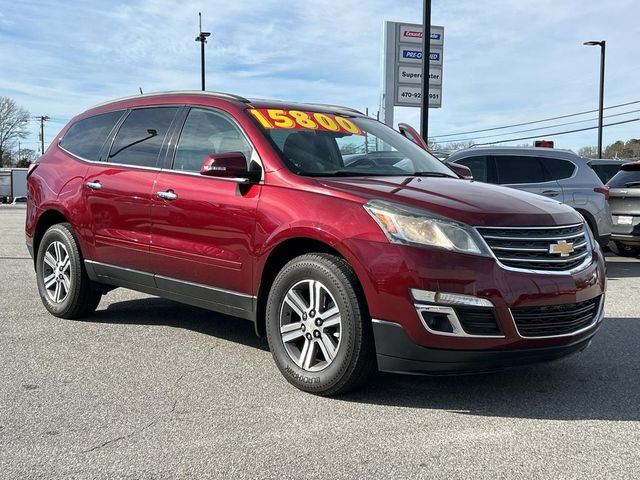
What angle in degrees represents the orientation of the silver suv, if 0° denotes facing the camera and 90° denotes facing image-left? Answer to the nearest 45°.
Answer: approximately 90°

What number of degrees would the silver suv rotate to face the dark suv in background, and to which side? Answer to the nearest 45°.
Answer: approximately 135° to its right

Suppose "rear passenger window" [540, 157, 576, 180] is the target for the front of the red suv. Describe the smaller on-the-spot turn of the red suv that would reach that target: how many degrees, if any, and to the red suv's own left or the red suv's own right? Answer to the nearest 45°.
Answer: approximately 90° to the red suv's own left

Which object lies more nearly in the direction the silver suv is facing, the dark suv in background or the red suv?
the red suv

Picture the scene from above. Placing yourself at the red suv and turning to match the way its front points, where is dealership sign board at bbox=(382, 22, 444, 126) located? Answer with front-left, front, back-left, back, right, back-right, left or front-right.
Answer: back-left

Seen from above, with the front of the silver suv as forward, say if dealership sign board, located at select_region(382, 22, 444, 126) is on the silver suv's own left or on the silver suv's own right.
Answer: on the silver suv's own right

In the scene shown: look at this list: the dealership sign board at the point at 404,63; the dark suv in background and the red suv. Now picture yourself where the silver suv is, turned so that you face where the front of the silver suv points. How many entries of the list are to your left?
1

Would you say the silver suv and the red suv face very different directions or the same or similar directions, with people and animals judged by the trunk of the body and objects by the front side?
very different directions

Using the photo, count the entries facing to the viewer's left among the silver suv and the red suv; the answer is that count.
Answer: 1

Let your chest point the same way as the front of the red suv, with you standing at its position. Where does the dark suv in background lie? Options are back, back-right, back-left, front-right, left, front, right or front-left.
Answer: left

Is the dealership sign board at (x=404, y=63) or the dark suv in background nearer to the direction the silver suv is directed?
the dealership sign board

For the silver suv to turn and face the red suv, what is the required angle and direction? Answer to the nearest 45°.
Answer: approximately 90° to its left
